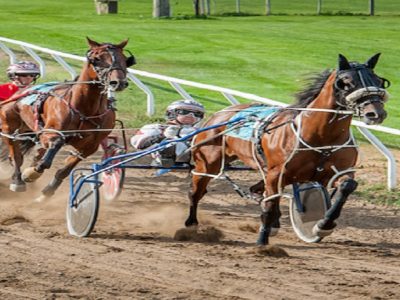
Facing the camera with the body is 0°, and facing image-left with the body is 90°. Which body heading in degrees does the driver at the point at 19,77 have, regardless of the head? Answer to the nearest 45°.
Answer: approximately 315°

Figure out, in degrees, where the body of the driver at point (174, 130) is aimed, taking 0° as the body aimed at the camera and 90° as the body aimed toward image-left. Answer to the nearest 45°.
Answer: approximately 315°

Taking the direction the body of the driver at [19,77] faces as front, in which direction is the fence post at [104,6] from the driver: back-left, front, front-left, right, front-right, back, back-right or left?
back-left

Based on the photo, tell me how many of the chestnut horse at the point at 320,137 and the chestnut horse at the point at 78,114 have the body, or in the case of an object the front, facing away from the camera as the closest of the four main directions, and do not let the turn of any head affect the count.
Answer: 0

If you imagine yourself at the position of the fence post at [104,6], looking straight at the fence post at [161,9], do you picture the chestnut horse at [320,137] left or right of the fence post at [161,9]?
right

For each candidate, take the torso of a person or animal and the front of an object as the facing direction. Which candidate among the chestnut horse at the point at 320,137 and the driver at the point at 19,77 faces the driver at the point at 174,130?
the driver at the point at 19,77

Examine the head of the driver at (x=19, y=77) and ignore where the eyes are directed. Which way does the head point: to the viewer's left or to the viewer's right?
to the viewer's right

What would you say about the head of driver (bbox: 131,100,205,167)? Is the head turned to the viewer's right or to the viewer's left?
to the viewer's right

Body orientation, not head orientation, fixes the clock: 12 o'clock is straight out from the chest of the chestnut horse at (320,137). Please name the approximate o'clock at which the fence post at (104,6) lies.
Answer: The fence post is roughly at 7 o'clock from the chestnut horse.

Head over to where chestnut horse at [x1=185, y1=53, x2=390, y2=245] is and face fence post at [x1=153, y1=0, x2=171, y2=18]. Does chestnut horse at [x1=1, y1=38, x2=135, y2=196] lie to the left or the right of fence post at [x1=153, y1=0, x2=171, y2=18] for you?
left

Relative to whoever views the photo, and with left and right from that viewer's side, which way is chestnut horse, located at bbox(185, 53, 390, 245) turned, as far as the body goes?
facing the viewer and to the right of the viewer

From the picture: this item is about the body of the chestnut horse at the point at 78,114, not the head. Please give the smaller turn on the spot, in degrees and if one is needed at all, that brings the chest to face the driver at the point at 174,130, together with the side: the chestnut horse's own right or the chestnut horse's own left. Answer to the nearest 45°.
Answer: approximately 45° to the chestnut horse's own left

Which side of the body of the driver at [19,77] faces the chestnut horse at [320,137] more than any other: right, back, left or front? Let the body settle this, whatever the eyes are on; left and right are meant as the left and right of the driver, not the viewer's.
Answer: front
